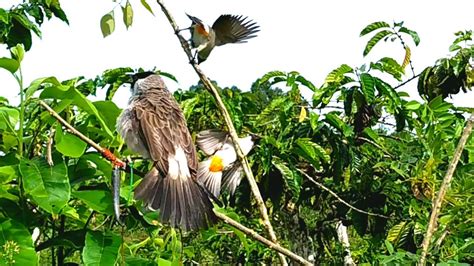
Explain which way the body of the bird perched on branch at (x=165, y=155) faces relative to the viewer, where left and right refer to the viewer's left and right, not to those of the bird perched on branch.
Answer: facing away from the viewer and to the left of the viewer

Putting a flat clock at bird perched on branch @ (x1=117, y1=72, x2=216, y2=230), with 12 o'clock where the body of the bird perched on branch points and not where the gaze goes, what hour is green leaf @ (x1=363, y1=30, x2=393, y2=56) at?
The green leaf is roughly at 3 o'clock from the bird perched on branch.

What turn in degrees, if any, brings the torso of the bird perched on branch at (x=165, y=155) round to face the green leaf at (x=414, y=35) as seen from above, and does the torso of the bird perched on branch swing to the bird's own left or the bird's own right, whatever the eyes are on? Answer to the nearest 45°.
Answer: approximately 90° to the bird's own right
